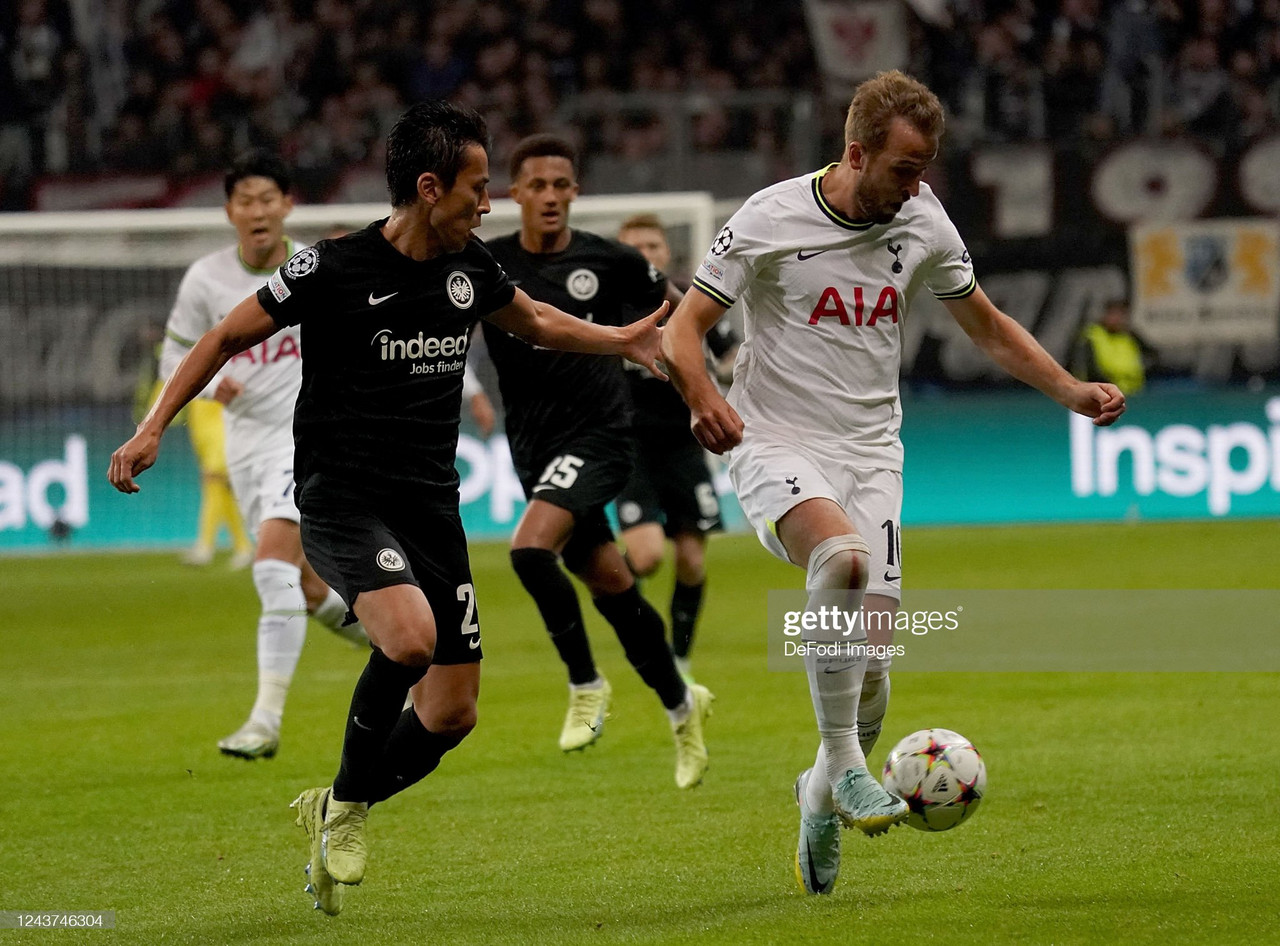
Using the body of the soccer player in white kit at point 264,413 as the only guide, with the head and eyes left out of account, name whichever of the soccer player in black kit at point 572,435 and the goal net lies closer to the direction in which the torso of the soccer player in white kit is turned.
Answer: the soccer player in black kit

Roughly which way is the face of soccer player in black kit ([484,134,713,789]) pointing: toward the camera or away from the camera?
toward the camera

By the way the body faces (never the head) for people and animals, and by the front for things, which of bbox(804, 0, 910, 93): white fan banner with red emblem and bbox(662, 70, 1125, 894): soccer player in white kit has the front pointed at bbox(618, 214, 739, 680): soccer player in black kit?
the white fan banner with red emblem

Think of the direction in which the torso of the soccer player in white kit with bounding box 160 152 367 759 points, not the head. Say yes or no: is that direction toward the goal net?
no

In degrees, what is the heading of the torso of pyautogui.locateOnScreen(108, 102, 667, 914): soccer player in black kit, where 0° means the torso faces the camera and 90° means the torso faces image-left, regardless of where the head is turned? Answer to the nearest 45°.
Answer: approximately 315°

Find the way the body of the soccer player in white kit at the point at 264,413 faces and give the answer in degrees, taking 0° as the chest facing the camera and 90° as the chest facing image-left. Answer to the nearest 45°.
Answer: approximately 0°

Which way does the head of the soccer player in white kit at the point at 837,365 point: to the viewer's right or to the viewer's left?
to the viewer's right

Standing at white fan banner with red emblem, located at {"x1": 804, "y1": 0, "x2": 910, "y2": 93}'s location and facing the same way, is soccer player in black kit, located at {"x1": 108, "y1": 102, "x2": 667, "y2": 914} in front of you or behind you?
in front

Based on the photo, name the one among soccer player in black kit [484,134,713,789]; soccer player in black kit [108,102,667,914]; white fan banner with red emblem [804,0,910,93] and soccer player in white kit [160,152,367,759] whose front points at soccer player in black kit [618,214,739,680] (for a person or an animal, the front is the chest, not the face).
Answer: the white fan banner with red emblem

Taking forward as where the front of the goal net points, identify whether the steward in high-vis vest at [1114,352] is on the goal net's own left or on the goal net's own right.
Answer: on the goal net's own left

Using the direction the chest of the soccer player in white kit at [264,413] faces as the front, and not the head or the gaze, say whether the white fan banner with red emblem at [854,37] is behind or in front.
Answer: behind

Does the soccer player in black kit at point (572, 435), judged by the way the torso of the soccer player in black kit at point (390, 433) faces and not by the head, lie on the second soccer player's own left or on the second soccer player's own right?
on the second soccer player's own left

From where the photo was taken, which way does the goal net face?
toward the camera

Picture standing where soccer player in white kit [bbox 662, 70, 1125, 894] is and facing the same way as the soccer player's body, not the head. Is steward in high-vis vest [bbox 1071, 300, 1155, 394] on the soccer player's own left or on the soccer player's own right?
on the soccer player's own left

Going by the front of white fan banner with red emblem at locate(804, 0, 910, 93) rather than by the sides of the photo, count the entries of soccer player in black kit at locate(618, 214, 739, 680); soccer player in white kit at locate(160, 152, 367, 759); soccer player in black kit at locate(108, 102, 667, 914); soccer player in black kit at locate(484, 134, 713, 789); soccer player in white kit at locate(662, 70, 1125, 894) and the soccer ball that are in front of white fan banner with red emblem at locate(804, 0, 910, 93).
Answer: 6

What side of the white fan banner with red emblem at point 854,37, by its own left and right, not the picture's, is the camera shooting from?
front

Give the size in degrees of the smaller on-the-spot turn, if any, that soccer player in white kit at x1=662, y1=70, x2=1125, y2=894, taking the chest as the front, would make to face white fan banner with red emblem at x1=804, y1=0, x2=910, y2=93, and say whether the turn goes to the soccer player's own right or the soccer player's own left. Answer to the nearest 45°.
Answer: approximately 135° to the soccer player's own left

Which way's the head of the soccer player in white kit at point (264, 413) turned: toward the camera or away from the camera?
toward the camera
